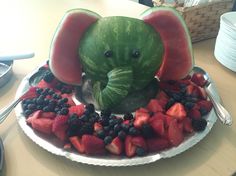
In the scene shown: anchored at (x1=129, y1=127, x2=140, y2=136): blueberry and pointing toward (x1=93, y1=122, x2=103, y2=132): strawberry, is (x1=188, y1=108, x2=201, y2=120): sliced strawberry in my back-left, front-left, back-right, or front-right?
back-right

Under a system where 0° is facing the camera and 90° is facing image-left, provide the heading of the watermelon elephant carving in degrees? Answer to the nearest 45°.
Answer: approximately 0°
